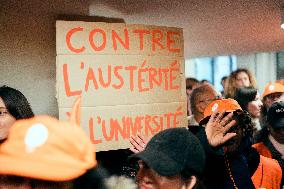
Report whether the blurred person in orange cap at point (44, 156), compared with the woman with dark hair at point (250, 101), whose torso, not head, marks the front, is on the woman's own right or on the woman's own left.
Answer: on the woman's own right

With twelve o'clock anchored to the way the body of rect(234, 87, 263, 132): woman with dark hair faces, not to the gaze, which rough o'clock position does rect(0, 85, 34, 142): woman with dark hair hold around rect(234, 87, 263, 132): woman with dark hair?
rect(0, 85, 34, 142): woman with dark hair is roughly at 4 o'clock from rect(234, 87, 263, 132): woman with dark hair.

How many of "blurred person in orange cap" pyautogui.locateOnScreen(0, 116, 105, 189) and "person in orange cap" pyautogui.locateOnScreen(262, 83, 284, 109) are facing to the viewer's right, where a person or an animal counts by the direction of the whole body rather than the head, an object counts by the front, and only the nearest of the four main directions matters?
0
